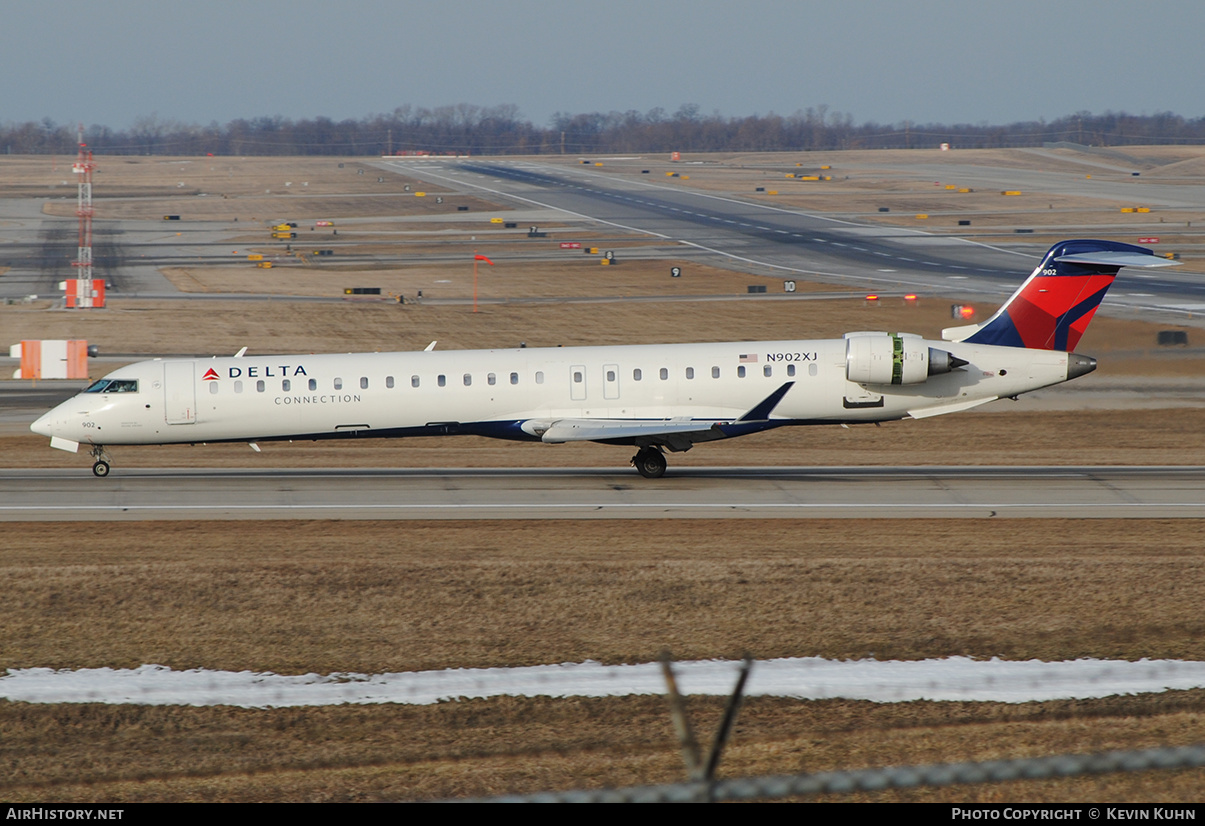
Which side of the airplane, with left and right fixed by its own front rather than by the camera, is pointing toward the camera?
left
